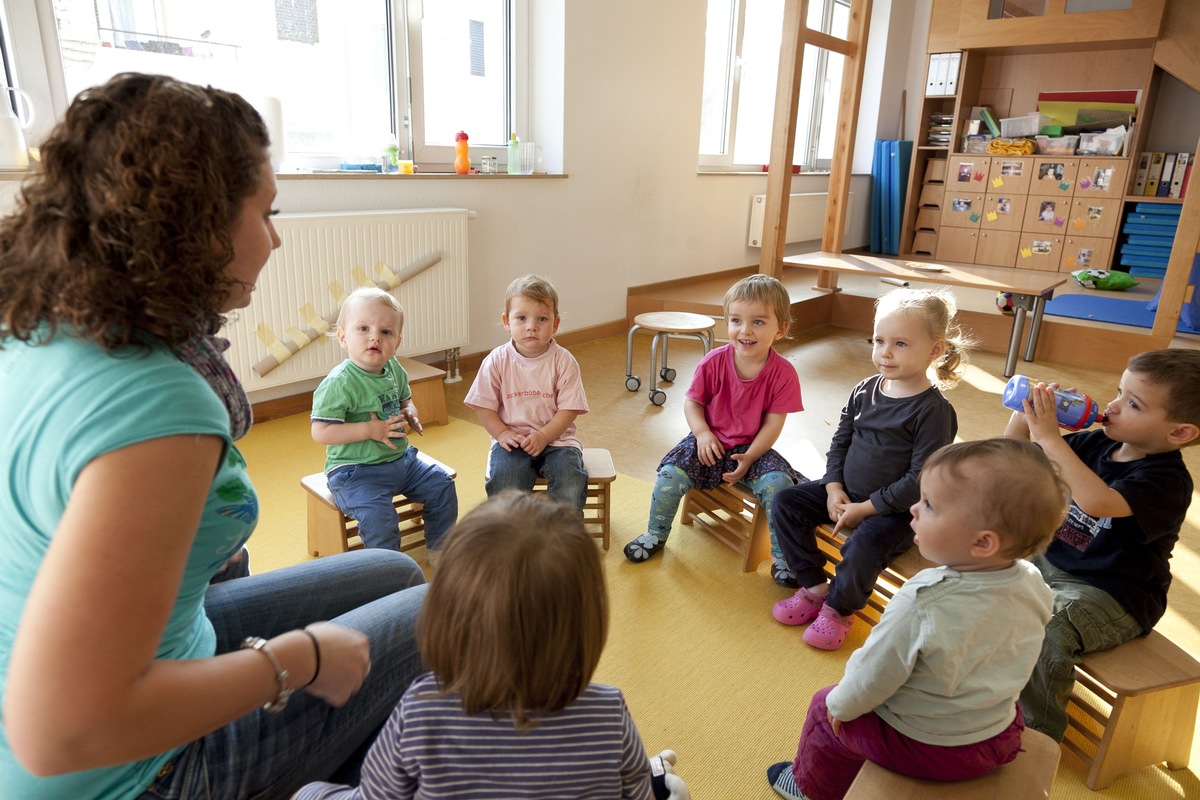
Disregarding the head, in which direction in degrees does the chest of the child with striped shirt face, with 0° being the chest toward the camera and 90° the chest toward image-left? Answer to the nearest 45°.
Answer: approximately 180°

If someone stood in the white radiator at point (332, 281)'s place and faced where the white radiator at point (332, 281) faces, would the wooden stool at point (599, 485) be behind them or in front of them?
in front

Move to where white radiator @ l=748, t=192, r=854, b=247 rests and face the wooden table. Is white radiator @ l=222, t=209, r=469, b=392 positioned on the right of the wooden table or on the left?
right

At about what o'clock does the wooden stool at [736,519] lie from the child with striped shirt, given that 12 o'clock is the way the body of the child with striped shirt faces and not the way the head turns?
The wooden stool is roughly at 1 o'clock from the child with striped shirt.

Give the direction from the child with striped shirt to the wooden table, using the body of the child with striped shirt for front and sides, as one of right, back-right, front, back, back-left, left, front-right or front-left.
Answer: front-right

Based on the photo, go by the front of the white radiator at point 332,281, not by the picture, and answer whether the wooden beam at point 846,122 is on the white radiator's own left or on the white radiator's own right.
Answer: on the white radiator's own left

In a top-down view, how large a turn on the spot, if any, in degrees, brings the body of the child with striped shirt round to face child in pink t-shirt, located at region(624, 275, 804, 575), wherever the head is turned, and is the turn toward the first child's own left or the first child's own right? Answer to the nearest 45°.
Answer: approximately 45° to the first child's own right

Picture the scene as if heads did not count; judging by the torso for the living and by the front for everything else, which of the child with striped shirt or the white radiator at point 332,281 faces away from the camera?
the child with striped shirt

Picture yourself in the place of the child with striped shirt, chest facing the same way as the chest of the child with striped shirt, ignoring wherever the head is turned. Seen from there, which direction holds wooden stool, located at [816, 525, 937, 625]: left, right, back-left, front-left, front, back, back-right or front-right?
front-right

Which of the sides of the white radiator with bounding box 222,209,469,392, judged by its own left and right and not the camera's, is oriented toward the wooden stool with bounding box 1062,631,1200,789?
front

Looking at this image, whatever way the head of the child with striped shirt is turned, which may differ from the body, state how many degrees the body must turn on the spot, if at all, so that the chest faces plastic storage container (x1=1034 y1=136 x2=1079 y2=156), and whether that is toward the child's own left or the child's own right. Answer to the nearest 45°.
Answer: approximately 45° to the child's own right

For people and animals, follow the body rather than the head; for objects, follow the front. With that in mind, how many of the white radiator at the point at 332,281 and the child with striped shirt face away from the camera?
1

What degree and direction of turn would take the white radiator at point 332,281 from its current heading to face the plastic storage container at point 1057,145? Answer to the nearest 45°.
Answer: approximately 45° to its left

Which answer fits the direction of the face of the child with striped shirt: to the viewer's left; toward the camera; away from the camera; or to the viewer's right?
away from the camera

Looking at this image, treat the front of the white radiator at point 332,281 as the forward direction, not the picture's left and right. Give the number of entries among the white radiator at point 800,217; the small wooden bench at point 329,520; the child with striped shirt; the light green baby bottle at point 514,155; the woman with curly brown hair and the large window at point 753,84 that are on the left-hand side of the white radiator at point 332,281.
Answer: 3

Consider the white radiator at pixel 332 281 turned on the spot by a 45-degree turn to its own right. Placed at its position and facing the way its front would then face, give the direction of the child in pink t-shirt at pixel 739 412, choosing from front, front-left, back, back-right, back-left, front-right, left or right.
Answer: front-left

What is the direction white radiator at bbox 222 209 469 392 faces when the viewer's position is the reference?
facing the viewer and to the right of the viewer

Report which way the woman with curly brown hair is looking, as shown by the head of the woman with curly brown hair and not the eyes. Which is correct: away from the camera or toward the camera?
away from the camera

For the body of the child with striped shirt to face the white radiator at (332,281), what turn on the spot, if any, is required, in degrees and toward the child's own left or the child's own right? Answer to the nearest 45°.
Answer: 0° — they already face it
